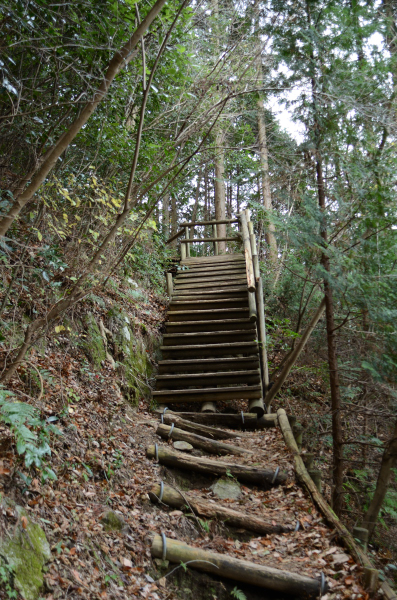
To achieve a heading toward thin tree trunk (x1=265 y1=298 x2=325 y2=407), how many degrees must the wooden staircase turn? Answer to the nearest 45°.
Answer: approximately 45° to its left

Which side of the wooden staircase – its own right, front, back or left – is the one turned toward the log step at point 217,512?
front

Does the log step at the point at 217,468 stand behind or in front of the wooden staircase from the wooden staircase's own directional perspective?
in front

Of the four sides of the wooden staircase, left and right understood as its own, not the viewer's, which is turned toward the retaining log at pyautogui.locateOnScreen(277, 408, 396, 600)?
front

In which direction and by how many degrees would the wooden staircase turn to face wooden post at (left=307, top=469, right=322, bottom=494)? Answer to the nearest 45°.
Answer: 0° — it already faces it

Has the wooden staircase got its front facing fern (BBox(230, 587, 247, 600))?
yes

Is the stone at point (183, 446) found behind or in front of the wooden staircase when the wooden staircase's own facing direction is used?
in front

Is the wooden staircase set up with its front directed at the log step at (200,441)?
yes

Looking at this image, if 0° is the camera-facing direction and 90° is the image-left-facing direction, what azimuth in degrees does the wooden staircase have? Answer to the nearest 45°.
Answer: approximately 0°
